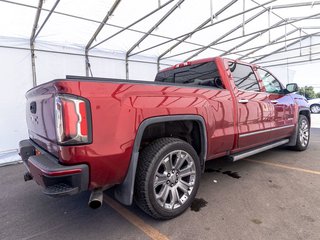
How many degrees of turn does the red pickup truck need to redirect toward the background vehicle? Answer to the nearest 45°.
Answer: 0° — it already faces it

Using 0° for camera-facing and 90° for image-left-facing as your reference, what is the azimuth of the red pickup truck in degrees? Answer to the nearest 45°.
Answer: approximately 225°
